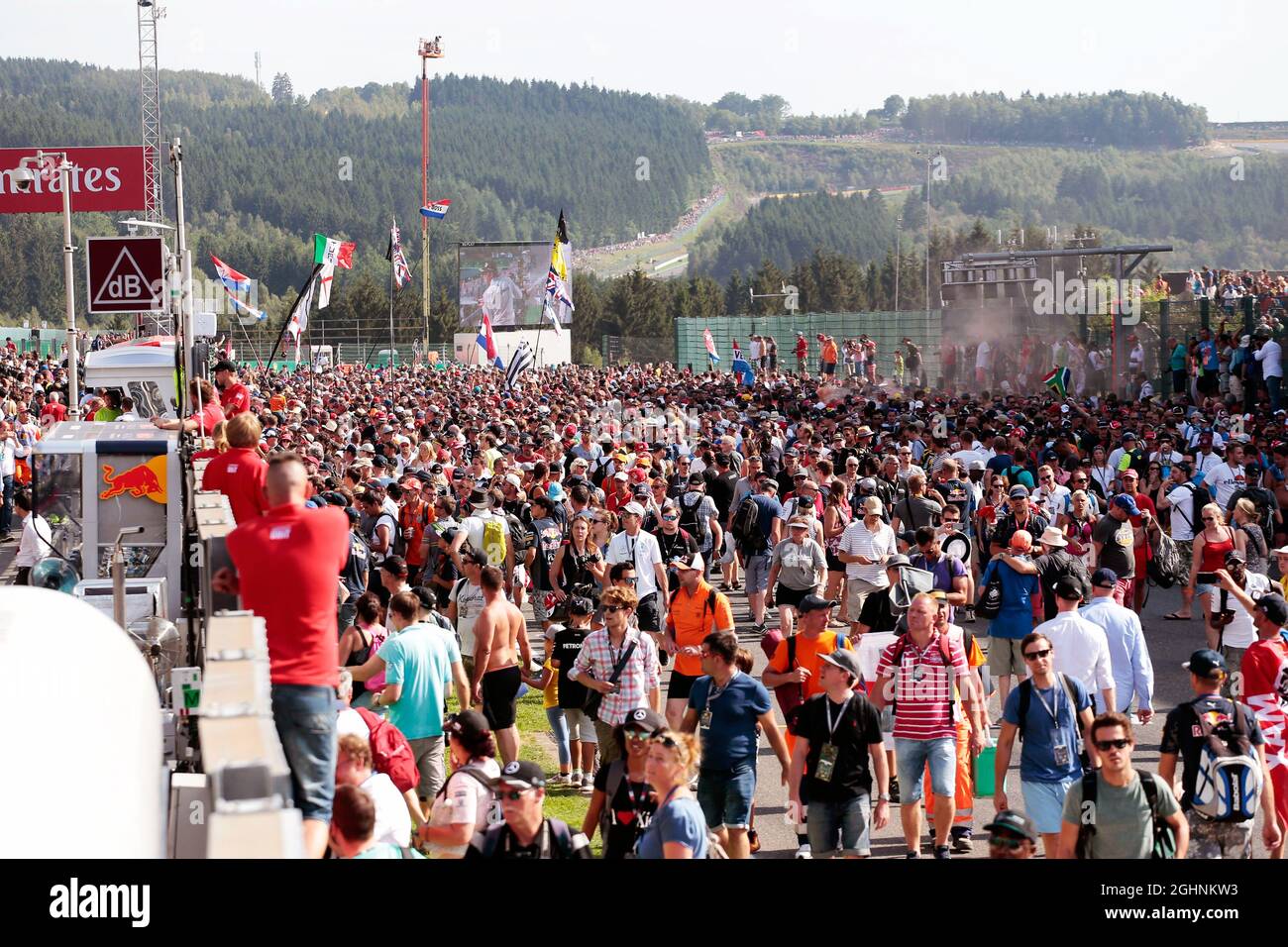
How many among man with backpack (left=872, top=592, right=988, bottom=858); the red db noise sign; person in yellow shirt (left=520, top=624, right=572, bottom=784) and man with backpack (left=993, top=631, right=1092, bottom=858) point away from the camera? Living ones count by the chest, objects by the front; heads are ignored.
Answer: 0

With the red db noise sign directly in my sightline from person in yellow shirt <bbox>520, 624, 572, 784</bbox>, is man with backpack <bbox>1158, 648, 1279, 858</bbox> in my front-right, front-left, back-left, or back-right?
back-right

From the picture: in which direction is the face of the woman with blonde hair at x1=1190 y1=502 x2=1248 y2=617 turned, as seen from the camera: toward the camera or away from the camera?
toward the camera

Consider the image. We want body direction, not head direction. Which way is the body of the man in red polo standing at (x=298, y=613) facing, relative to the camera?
away from the camera

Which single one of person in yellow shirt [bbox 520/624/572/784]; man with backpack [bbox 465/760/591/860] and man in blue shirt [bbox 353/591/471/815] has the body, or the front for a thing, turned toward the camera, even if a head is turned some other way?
the man with backpack

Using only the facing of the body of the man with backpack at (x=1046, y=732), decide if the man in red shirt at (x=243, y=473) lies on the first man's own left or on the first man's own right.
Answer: on the first man's own right

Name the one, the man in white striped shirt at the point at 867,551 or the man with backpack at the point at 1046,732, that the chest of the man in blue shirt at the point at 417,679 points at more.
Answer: the man in white striped shirt

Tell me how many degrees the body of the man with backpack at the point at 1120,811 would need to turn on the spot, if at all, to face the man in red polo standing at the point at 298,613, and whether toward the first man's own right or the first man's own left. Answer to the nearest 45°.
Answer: approximately 45° to the first man's own right

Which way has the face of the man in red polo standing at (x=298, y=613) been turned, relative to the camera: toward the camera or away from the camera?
away from the camera

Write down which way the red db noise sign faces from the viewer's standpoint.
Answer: facing the viewer

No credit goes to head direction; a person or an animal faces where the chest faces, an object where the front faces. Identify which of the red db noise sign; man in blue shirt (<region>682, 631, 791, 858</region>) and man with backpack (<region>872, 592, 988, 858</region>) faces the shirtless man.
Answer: the red db noise sign

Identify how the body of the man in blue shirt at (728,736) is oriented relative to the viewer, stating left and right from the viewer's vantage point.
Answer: facing the viewer and to the left of the viewer

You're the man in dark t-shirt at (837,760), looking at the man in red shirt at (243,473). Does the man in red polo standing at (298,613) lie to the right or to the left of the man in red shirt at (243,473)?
left

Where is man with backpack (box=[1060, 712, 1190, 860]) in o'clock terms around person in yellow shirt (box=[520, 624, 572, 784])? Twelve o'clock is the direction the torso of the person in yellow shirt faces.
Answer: The man with backpack is roughly at 8 o'clock from the person in yellow shirt.

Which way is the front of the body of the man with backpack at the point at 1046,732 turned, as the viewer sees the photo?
toward the camera

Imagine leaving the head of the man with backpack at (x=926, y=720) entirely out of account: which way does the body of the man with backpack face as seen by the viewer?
toward the camera

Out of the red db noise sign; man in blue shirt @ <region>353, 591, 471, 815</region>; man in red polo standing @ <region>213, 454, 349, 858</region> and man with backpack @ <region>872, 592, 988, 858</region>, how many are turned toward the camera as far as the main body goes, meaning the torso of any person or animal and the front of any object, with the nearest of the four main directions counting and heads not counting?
2
